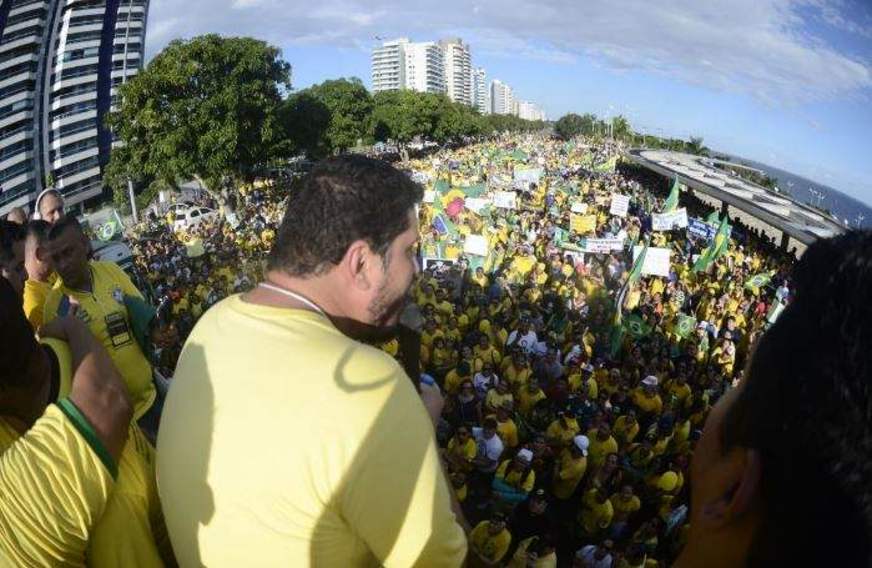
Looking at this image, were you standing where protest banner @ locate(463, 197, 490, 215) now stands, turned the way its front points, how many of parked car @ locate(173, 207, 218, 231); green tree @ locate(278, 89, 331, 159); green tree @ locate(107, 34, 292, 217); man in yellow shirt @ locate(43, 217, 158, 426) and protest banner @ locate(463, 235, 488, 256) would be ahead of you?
2

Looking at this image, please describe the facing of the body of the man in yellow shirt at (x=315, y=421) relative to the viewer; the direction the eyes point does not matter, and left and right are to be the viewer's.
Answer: facing away from the viewer and to the right of the viewer

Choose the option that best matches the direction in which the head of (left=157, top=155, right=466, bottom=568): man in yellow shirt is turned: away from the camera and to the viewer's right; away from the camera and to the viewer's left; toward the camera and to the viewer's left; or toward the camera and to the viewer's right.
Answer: away from the camera and to the viewer's right

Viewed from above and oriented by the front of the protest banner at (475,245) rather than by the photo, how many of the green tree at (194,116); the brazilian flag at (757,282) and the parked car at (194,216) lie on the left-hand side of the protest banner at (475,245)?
1

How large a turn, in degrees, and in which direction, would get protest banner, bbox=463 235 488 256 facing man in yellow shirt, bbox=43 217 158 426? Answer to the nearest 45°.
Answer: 0° — it already faces them

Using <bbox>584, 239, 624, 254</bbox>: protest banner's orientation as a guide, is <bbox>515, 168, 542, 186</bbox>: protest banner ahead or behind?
behind

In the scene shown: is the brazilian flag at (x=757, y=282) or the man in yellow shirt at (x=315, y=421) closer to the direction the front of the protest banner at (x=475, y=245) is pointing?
the man in yellow shirt

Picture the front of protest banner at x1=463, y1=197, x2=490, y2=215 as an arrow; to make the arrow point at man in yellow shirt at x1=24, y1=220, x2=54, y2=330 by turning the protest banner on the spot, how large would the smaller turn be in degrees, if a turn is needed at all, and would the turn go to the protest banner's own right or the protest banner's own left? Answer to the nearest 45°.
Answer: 0° — it already faces them

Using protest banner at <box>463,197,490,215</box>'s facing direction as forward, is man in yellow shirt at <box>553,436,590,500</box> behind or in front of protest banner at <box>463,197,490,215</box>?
in front

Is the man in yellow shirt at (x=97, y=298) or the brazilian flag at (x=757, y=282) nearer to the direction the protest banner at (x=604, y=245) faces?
the man in yellow shirt

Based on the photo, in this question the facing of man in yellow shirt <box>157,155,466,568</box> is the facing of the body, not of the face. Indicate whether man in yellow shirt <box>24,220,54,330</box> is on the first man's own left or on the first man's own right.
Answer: on the first man's own left
